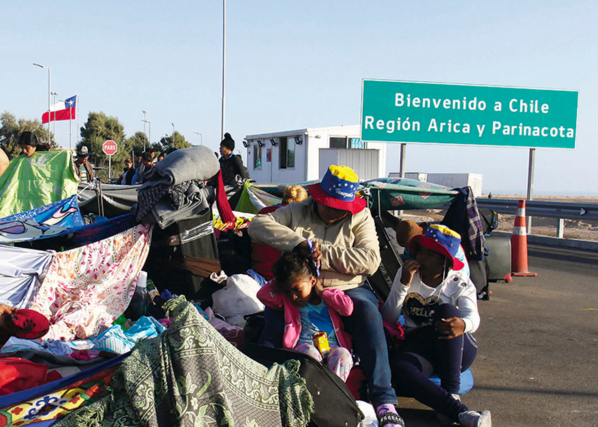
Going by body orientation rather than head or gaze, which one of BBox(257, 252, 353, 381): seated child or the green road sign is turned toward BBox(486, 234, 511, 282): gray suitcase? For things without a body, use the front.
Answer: the green road sign

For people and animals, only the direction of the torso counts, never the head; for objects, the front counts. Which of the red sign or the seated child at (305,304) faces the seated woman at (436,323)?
the red sign

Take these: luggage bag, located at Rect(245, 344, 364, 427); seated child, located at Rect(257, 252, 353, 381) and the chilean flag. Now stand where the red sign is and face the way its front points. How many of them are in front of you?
2

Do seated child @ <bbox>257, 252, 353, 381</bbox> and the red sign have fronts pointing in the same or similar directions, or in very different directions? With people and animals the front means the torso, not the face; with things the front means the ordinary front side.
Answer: same or similar directions

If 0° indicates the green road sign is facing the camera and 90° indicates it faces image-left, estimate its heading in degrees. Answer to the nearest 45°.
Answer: approximately 0°

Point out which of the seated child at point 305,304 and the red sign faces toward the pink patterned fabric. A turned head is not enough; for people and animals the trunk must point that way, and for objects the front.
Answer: the red sign

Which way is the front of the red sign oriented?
toward the camera

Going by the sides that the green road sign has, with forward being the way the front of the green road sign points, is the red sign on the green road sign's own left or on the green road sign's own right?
on the green road sign's own right

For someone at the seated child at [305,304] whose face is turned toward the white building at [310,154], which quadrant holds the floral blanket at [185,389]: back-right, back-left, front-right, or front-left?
back-left

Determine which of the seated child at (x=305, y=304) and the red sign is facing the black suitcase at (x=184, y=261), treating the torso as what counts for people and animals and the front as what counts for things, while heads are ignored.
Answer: the red sign

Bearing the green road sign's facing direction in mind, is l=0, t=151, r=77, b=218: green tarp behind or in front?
in front

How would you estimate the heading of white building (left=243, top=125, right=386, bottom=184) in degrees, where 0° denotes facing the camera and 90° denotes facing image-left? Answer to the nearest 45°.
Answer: approximately 45°

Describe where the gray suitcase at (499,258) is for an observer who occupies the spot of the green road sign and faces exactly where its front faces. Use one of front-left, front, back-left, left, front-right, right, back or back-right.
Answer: front

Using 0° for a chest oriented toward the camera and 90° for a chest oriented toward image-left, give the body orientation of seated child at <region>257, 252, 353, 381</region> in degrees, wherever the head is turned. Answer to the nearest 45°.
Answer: approximately 0°
